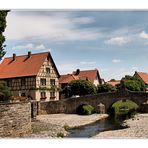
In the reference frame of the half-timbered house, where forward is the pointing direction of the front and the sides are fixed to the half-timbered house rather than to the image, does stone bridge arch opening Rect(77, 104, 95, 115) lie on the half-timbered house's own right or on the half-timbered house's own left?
on the half-timbered house's own left

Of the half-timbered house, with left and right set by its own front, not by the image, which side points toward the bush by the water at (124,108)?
left

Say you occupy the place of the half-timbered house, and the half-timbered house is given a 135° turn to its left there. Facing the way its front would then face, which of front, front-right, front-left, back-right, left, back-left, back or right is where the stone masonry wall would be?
back

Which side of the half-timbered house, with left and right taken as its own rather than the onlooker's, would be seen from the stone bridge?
front

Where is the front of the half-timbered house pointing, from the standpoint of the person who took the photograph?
facing the viewer and to the right of the viewer
